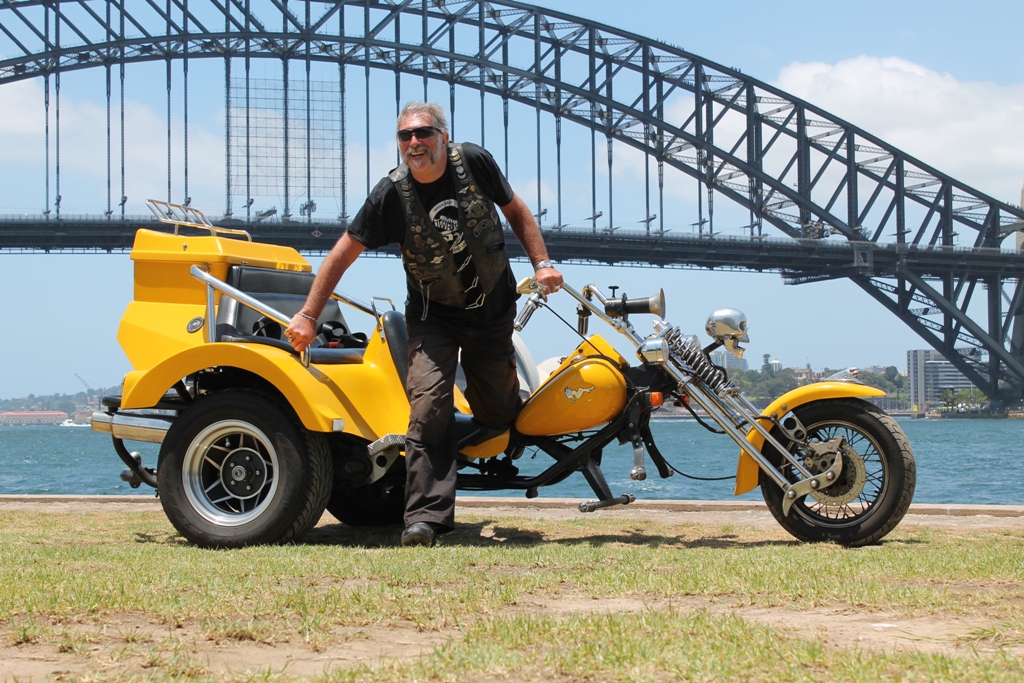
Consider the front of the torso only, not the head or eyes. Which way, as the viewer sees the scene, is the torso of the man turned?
toward the camera
